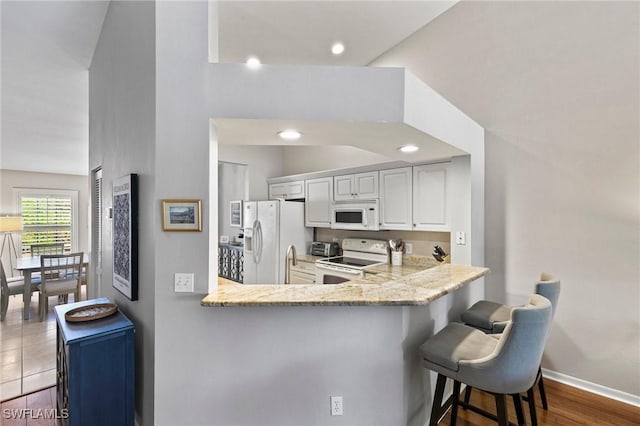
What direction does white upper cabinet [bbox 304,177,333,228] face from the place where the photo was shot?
facing the viewer and to the left of the viewer

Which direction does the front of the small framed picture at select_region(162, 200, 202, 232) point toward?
toward the camera

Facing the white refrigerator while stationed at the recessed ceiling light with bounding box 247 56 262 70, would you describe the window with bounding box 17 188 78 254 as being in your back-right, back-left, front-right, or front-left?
front-left

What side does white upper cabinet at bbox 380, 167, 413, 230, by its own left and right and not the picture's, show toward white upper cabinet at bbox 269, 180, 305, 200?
right

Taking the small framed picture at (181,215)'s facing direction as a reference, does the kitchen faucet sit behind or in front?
behind

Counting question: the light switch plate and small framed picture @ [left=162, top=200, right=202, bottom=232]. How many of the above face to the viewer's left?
0

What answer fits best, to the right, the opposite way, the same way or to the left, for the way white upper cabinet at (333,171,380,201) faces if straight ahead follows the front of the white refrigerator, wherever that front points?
the same way

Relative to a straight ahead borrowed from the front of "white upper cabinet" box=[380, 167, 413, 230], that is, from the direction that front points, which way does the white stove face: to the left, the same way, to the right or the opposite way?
the same way
